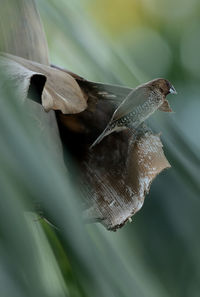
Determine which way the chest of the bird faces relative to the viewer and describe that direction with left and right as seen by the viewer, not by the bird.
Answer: facing to the right of the viewer
